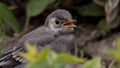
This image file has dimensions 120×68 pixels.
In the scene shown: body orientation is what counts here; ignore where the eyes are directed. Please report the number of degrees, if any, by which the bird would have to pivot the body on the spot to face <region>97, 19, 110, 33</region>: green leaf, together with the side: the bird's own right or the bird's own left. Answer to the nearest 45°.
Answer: approximately 45° to the bird's own left

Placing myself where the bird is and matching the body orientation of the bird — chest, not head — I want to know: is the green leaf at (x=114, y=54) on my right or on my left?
on my right

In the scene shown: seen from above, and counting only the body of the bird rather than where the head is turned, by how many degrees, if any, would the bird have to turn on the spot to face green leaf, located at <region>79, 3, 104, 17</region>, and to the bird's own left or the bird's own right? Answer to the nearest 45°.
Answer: approximately 45° to the bird's own left

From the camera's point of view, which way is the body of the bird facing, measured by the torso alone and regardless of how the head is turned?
to the viewer's right
